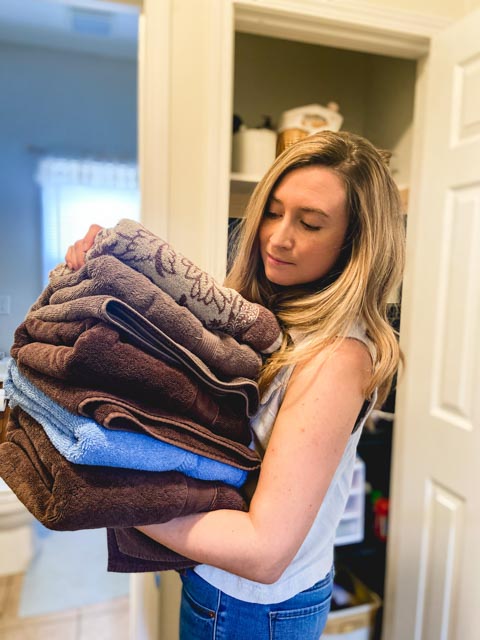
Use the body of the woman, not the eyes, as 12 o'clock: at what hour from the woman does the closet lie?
The closet is roughly at 4 o'clock from the woman.

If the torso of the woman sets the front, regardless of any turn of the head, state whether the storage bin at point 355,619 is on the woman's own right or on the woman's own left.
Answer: on the woman's own right

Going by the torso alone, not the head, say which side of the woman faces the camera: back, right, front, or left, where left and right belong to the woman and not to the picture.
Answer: left

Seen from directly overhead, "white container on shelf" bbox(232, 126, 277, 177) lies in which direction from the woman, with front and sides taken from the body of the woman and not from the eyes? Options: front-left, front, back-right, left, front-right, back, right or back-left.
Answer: right

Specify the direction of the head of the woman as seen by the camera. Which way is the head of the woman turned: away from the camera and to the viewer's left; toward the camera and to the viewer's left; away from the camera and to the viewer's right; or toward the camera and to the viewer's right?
toward the camera and to the viewer's left
